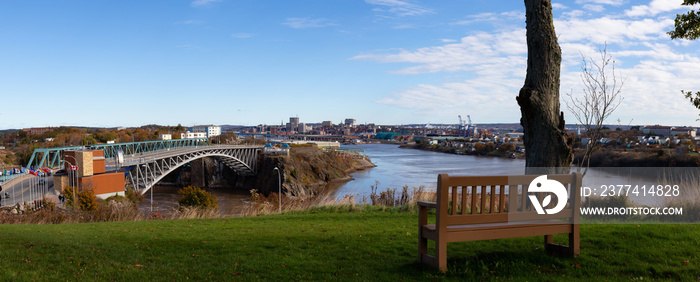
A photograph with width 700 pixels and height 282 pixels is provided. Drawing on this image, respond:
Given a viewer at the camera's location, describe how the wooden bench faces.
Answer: facing away from the viewer and to the left of the viewer

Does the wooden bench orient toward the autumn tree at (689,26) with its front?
no

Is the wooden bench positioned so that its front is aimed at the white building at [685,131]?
no

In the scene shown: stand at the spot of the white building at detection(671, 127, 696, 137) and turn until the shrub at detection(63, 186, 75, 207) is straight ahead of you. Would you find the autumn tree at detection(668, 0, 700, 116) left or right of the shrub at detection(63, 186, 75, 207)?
left

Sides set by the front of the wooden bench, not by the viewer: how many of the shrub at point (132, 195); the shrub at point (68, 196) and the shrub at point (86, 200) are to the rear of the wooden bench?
0

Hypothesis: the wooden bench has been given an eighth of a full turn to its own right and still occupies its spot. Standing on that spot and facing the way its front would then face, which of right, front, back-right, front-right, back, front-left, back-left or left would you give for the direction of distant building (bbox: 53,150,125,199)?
front-left

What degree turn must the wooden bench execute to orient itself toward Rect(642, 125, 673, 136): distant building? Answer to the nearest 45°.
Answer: approximately 45° to its right

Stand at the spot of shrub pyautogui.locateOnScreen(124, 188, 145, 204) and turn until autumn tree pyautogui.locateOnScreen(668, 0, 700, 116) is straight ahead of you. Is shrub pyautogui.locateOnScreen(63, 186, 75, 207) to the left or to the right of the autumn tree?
right
